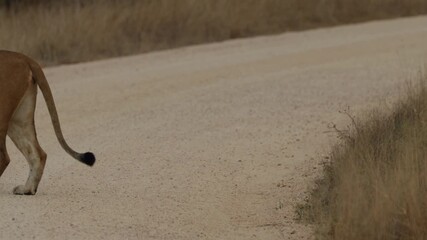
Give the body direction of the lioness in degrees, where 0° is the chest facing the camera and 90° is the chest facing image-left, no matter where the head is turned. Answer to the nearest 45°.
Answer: approximately 90°
